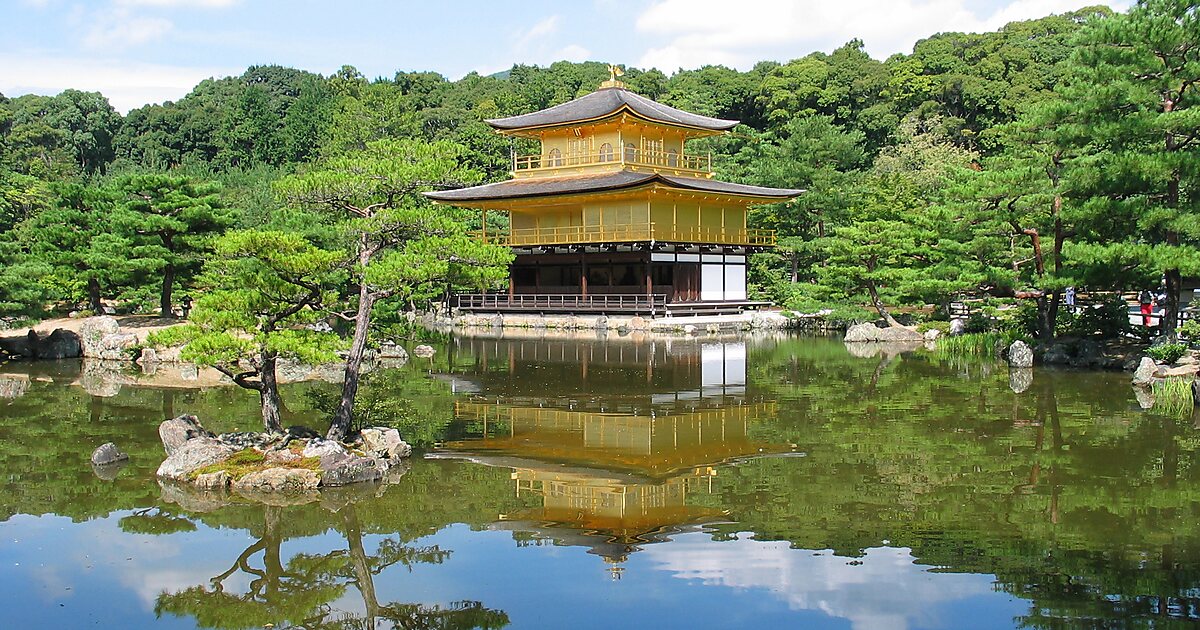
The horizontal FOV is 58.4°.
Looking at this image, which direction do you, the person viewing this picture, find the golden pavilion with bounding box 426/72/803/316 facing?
facing the viewer and to the left of the viewer

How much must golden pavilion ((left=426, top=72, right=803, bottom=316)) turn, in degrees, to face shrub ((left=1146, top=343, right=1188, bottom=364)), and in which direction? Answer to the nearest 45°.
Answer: approximately 90° to its left

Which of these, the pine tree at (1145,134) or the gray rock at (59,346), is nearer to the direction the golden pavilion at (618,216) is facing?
the gray rock

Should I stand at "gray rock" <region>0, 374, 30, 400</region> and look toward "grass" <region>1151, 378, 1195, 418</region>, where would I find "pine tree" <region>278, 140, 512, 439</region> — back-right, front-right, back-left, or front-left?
front-right

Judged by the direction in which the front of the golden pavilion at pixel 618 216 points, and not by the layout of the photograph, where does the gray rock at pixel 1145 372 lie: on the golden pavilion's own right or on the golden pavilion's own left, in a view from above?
on the golden pavilion's own left

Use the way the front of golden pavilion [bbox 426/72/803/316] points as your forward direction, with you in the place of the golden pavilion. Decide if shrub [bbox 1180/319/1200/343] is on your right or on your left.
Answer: on your left

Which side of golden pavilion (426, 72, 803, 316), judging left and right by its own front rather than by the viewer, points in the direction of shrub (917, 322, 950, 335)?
left

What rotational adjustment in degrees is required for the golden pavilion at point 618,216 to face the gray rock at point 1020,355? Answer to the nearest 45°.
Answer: approximately 90° to its left

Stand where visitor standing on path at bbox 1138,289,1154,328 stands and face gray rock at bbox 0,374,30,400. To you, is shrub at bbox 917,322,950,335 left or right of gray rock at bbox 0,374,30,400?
right

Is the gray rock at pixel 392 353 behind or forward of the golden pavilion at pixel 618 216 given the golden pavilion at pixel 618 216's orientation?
forward

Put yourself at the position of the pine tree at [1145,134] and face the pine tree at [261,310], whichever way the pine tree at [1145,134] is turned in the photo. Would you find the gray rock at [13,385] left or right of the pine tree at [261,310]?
right

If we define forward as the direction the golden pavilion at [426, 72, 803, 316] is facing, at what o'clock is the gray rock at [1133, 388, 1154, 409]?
The gray rock is roughly at 10 o'clock from the golden pavilion.
